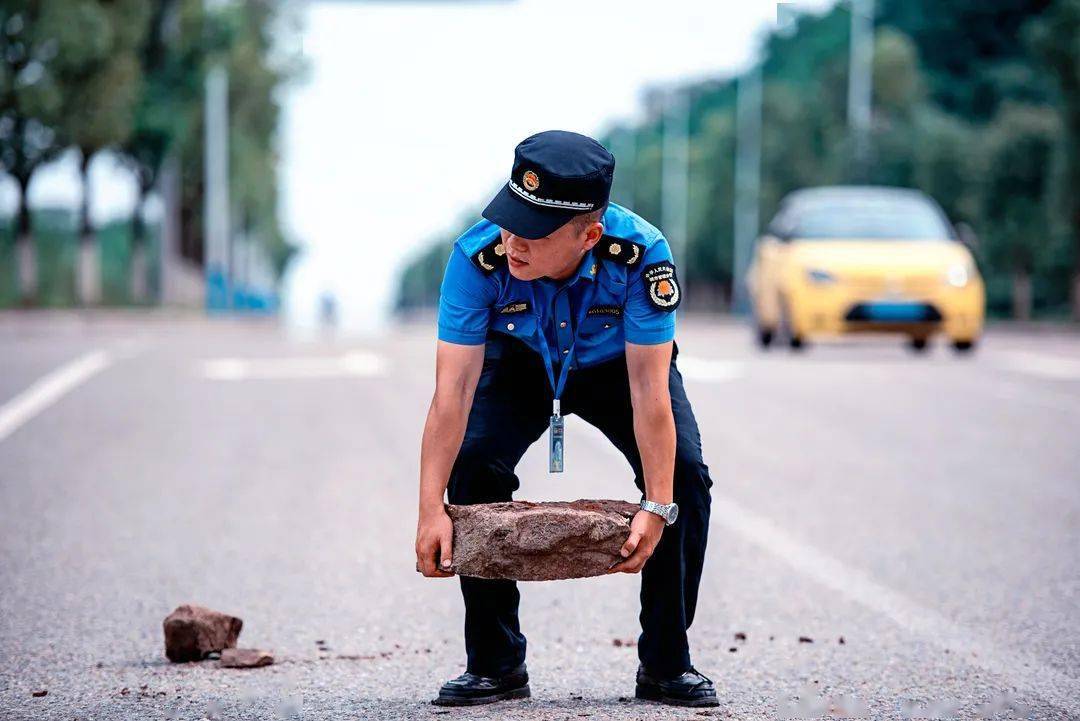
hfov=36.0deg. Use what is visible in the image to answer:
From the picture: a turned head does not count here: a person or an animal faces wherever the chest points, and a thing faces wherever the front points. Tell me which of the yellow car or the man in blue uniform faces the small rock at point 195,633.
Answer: the yellow car

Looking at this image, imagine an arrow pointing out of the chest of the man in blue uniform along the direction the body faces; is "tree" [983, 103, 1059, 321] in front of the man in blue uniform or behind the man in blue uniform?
behind

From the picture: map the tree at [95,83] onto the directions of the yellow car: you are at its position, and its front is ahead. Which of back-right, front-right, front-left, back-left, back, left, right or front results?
back-right

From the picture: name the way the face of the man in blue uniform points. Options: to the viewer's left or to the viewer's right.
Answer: to the viewer's left

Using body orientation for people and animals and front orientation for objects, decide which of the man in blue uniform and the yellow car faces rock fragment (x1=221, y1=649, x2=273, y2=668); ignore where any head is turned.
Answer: the yellow car

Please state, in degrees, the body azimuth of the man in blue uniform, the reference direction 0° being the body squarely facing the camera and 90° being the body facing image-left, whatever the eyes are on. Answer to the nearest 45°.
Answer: approximately 0°

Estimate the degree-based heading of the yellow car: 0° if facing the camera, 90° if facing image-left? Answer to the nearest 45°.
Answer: approximately 0°

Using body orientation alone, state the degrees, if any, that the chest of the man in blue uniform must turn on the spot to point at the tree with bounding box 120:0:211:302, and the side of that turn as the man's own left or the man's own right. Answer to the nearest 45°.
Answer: approximately 180°

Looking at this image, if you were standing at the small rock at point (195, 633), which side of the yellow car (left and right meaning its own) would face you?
front

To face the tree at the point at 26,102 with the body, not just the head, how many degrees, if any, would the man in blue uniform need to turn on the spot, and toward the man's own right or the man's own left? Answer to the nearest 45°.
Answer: approximately 180°

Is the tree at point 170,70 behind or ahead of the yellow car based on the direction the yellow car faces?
behind

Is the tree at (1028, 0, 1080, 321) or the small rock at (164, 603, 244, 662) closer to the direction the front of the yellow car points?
the small rock

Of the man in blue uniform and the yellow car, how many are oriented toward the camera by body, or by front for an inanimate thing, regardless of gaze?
2
